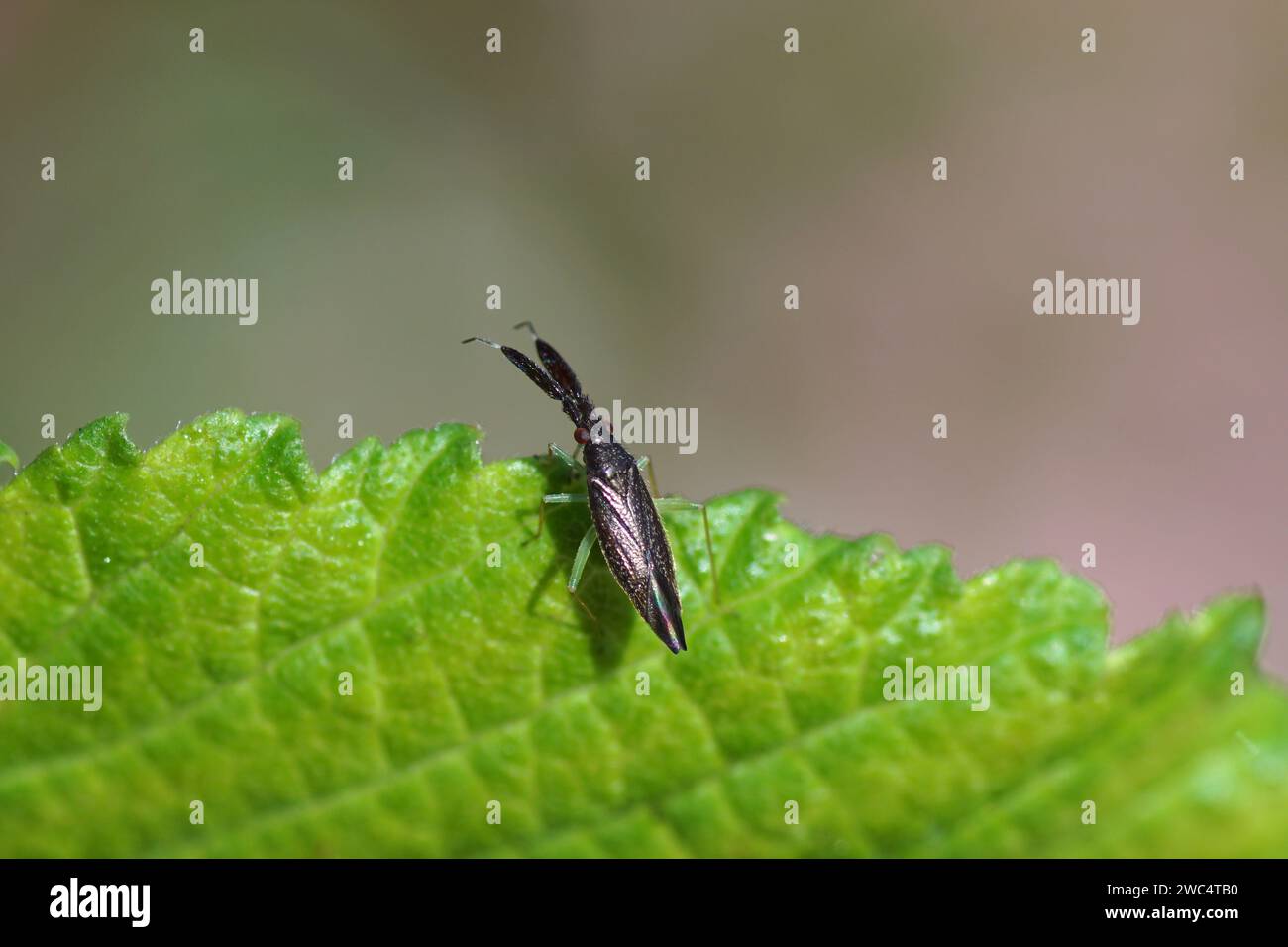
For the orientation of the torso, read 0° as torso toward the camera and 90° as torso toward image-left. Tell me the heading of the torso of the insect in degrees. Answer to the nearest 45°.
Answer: approximately 135°
